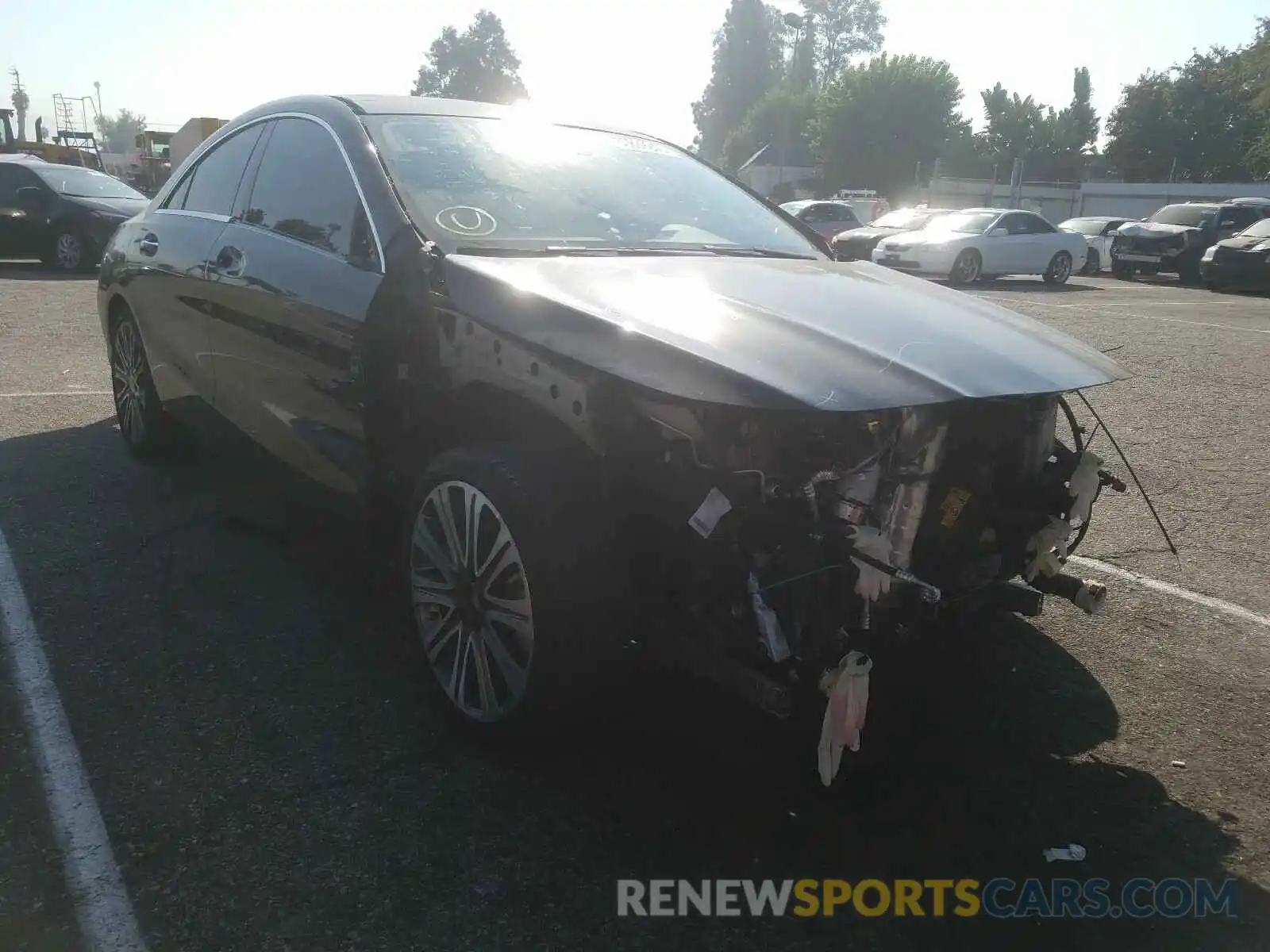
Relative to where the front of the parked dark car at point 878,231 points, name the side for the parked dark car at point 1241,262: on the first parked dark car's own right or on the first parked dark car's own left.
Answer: on the first parked dark car's own left

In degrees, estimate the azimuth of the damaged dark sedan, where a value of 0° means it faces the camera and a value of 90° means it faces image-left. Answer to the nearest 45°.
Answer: approximately 315°

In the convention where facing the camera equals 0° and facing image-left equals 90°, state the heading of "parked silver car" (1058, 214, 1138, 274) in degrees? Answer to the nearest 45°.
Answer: approximately 45°
